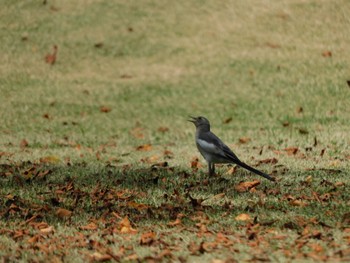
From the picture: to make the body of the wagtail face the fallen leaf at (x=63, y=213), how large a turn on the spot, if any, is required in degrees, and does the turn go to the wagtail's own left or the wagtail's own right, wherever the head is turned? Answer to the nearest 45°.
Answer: approximately 45° to the wagtail's own left

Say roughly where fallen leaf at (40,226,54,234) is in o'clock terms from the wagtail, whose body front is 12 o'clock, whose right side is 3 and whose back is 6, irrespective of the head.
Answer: The fallen leaf is roughly at 10 o'clock from the wagtail.

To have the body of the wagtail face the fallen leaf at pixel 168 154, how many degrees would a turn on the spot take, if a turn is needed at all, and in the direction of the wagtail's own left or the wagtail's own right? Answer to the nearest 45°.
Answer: approximately 90° to the wagtail's own right

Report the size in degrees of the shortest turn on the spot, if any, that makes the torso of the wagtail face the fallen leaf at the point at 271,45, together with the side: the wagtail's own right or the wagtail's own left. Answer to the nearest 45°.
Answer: approximately 90° to the wagtail's own right

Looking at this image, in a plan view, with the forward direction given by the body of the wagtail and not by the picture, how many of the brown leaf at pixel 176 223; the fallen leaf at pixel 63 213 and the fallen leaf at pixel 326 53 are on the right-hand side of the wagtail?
1

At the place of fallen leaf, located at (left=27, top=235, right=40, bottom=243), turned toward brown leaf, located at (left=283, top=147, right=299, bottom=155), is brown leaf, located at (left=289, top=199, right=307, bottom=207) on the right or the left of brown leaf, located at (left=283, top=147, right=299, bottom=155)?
right

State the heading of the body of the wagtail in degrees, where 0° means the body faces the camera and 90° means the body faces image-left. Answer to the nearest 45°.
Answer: approximately 90°

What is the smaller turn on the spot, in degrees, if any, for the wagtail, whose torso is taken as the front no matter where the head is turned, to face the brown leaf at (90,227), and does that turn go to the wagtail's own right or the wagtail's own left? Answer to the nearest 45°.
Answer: approximately 45° to the wagtail's own left

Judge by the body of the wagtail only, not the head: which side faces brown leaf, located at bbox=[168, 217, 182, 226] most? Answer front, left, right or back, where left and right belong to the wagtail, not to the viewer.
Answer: left

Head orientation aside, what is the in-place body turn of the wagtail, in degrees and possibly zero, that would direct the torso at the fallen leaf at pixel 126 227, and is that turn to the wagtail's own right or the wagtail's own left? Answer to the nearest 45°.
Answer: approximately 90° to the wagtail's own left

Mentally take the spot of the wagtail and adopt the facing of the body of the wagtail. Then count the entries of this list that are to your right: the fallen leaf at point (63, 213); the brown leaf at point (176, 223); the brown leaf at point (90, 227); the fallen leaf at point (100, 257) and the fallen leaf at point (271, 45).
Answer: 1

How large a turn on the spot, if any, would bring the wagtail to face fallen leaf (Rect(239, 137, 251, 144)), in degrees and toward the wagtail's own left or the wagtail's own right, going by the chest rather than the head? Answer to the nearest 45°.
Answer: approximately 90° to the wagtail's own right

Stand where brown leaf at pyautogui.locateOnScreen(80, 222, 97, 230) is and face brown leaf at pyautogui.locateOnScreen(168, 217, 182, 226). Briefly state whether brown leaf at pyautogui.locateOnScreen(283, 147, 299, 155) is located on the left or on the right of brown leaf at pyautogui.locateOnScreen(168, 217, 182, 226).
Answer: left

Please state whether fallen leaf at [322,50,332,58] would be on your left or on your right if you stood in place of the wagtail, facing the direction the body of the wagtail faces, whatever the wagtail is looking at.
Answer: on your right
